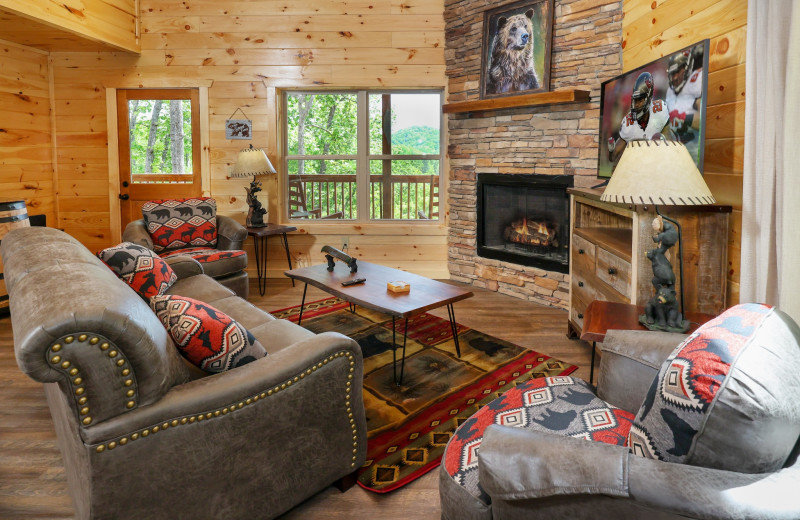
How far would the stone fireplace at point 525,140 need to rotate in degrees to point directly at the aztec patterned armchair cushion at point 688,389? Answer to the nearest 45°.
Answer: approximately 45° to its left

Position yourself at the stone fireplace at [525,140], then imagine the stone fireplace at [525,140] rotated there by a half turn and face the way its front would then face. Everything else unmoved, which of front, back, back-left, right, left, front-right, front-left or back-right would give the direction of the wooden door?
back-left

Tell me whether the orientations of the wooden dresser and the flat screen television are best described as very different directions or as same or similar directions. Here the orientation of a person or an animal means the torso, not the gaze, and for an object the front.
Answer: same or similar directions

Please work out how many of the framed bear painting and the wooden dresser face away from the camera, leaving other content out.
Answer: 0

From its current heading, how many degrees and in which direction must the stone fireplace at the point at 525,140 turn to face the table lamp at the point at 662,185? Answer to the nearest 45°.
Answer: approximately 45° to its left

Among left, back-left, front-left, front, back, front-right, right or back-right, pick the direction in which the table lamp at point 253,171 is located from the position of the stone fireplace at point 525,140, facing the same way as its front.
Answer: front-right

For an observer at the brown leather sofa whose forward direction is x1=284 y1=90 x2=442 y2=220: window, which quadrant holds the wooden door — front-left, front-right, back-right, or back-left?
front-left

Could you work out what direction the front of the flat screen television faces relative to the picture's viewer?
facing the viewer and to the left of the viewer

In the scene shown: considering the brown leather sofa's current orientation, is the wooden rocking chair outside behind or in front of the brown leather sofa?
in front

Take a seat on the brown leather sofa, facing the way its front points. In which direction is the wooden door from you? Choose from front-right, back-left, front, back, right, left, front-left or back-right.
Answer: front-left

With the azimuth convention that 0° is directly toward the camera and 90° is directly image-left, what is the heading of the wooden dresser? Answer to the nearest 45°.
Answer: approximately 45°

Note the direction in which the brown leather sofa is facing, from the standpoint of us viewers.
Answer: facing away from the viewer and to the right of the viewer

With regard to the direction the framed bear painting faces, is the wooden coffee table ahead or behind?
ahead

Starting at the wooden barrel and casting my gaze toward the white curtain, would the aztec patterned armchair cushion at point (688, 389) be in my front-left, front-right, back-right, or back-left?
front-right

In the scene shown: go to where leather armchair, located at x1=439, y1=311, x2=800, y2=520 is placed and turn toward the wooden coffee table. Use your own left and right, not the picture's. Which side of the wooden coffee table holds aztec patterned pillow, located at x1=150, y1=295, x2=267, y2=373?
left

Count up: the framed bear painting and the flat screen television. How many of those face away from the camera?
0
